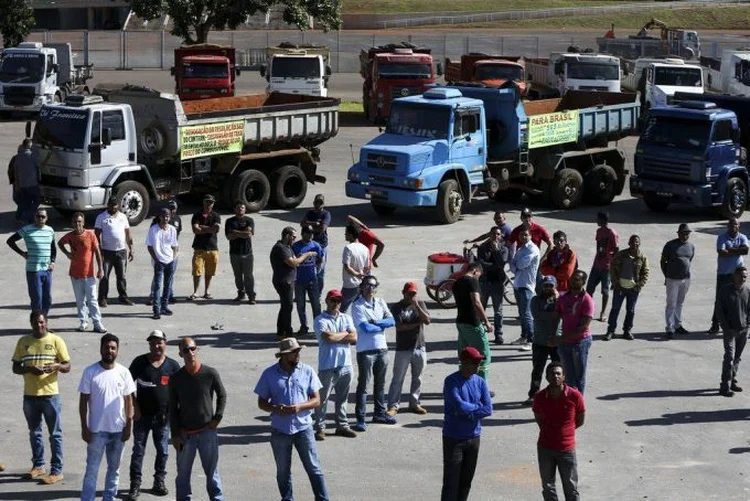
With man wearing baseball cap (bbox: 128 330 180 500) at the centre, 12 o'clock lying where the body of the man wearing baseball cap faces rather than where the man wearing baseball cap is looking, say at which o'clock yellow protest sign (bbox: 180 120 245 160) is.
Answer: The yellow protest sign is roughly at 6 o'clock from the man wearing baseball cap.

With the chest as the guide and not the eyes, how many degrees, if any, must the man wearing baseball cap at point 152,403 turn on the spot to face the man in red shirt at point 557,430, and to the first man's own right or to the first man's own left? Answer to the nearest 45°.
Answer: approximately 90° to the first man's own left

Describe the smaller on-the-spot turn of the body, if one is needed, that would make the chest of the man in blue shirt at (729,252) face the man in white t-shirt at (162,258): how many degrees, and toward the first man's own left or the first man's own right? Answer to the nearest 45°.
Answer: approximately 90° to the first man's own right

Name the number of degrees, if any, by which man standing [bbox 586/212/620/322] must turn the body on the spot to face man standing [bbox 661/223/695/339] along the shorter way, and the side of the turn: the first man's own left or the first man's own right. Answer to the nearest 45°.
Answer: approximately 90° to the first man's own left

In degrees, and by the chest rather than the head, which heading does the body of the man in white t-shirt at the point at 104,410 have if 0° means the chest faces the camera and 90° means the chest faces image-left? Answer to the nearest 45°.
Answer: approximately 0°

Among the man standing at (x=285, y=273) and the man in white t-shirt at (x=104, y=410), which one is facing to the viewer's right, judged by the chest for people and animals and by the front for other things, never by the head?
the man standing
